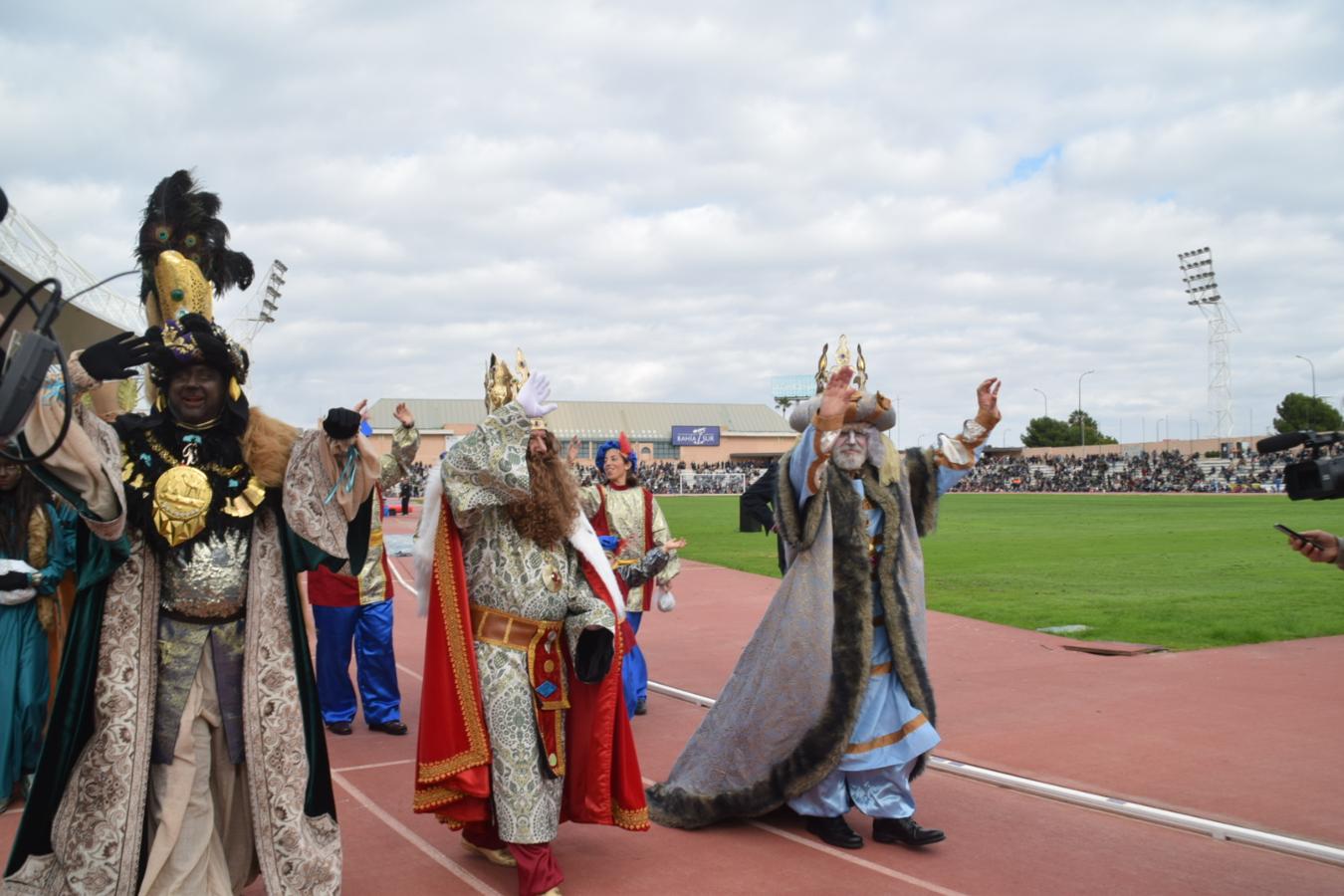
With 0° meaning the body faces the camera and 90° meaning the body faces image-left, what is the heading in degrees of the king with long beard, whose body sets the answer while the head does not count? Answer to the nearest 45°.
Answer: approximately 315°

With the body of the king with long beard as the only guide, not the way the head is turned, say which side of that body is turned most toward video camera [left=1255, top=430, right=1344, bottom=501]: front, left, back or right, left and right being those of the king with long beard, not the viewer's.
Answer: front
